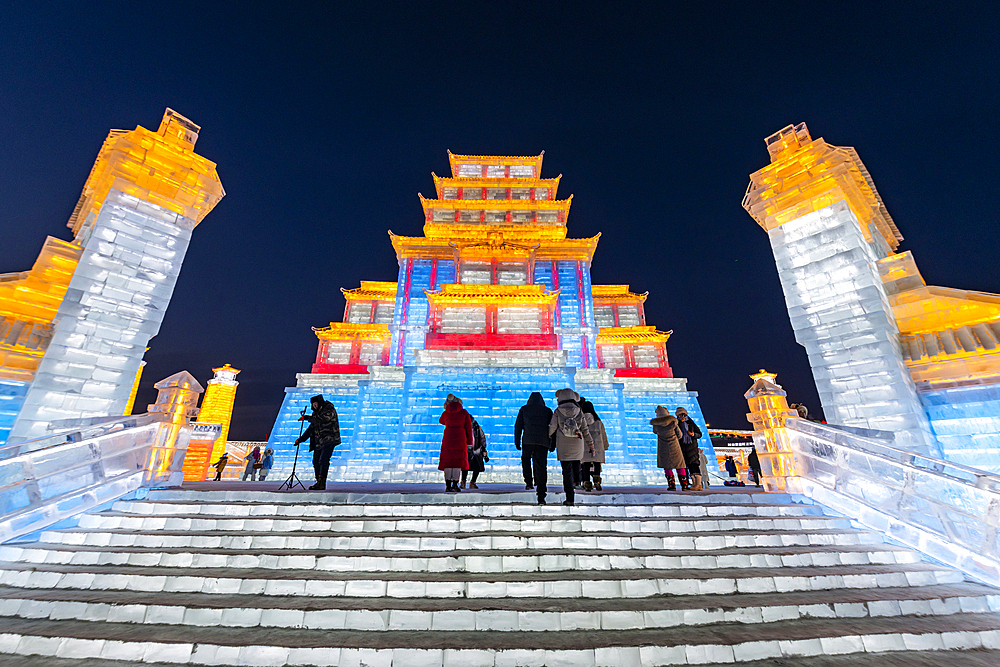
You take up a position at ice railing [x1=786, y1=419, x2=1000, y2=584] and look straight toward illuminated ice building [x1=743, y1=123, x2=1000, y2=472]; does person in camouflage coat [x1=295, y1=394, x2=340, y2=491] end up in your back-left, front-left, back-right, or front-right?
back-left

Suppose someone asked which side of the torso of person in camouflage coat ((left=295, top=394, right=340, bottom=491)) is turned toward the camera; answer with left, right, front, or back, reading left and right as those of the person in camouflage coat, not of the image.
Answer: left

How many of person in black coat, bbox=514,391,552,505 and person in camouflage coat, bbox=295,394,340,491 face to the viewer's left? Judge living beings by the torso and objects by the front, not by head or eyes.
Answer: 1

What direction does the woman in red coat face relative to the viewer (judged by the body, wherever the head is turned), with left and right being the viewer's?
facing away from the viewer

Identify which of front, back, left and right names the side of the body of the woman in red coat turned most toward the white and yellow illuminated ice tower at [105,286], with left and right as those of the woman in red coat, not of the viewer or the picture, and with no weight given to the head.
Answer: left

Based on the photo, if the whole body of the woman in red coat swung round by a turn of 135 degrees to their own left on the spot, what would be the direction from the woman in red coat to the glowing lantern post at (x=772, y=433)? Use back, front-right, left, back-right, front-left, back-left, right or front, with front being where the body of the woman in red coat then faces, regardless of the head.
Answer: back-left

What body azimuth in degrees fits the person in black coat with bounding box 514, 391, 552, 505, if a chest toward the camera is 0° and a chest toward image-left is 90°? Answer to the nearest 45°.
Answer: approximately 180°

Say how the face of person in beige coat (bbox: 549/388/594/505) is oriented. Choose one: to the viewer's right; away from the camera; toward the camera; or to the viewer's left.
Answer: away from the camera

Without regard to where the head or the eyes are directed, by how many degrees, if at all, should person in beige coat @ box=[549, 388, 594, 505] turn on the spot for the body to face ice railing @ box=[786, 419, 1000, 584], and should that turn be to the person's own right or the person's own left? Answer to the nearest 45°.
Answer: approximately 90° to the person's own right

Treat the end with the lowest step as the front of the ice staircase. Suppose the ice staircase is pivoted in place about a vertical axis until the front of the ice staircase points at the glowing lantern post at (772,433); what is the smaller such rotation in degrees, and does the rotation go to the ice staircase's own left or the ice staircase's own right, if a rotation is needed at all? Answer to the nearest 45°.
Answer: approximately 135° to the ice staircase's own left

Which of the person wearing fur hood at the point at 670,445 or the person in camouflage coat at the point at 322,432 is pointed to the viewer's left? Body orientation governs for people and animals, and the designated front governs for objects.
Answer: the person in camouflage coat

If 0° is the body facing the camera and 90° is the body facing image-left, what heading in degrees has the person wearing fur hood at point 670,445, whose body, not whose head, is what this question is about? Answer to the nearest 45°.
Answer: approximately 225°

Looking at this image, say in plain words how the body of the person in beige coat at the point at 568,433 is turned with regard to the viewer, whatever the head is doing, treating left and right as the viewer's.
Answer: facing away from the viewer
